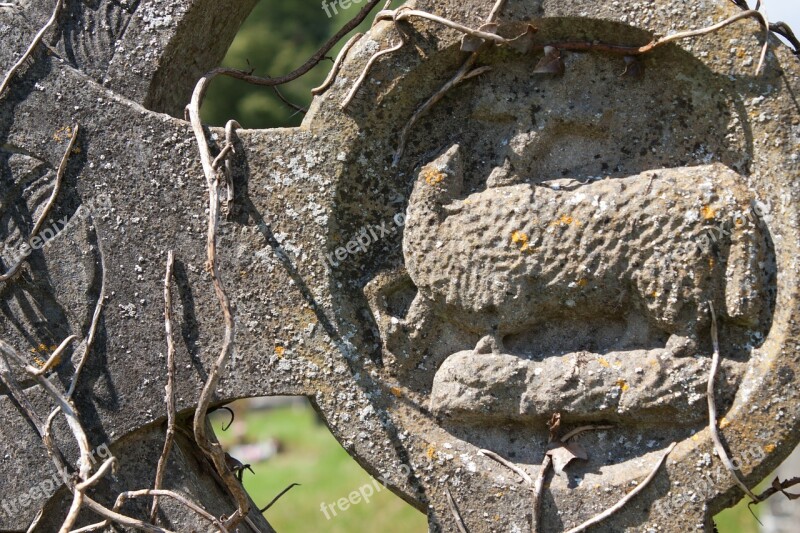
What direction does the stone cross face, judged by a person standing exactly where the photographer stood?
facing the viewer
